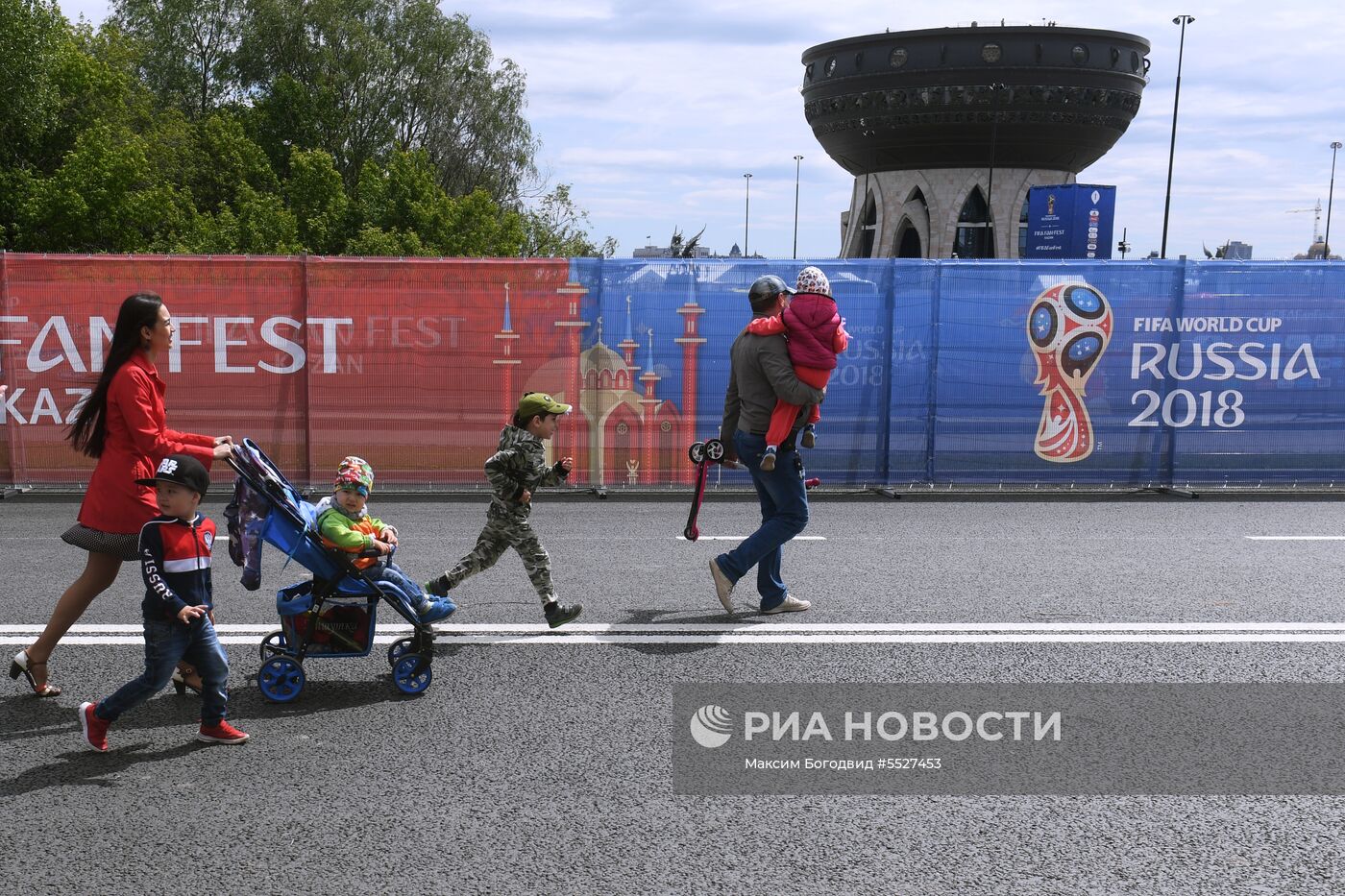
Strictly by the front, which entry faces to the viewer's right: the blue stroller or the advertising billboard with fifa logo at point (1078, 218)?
the blue stroller

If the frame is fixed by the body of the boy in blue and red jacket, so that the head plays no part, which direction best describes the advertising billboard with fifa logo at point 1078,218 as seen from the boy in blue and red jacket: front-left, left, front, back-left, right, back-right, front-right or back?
left

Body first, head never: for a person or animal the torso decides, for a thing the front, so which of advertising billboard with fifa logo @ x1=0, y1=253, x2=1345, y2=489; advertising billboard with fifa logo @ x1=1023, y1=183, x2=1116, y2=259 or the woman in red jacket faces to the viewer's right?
the woman in red jacket

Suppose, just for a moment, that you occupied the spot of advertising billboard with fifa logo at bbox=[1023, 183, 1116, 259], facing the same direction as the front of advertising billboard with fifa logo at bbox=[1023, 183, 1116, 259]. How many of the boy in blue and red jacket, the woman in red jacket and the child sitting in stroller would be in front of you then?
3

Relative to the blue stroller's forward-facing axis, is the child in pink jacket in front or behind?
in front

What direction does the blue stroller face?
to the viewer's right

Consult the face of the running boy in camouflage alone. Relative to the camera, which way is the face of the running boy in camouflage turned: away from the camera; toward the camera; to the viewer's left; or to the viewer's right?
to the viewer's right

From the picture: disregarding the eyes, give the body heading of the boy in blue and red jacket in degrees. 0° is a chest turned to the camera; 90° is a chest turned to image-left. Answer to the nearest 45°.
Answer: approximately 315°

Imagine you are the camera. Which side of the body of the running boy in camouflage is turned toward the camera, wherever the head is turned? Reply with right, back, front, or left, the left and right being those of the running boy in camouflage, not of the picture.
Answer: right
